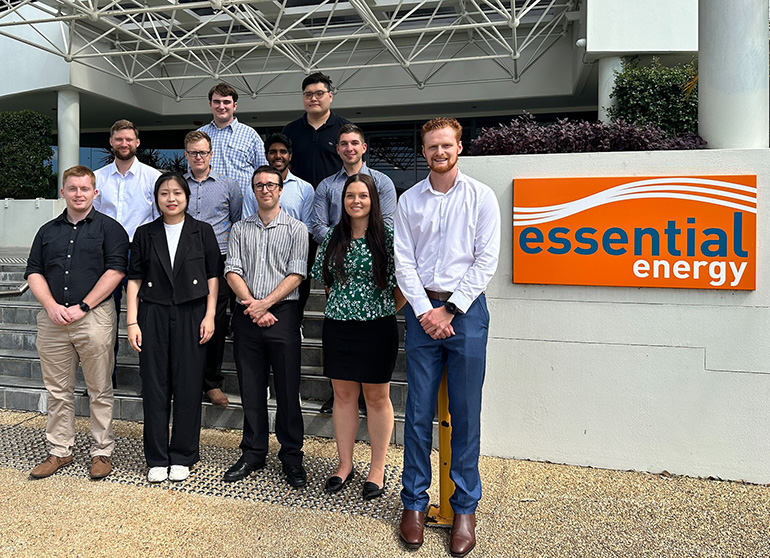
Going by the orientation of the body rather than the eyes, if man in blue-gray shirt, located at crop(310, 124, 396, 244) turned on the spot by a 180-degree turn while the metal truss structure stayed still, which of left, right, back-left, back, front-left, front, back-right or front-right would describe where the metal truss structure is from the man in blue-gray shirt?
front

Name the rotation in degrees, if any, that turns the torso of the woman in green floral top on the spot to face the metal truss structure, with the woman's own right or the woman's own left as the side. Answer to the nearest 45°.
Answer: approximately 180°

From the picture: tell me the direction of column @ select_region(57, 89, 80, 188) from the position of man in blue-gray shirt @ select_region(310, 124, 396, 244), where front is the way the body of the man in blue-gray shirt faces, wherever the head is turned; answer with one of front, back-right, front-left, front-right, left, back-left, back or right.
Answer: back-right

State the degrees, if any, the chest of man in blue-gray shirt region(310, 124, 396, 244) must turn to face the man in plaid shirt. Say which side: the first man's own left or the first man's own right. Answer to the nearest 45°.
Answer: approximately 135° to the first man's own right

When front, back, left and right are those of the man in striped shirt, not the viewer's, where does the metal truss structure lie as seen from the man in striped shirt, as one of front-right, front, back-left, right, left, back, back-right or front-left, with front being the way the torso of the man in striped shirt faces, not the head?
back

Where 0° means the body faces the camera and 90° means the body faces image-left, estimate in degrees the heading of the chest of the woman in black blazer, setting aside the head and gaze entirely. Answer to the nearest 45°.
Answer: approximately 0°

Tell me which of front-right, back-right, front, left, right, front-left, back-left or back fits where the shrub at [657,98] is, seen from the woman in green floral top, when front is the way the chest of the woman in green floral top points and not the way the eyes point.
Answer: back-left

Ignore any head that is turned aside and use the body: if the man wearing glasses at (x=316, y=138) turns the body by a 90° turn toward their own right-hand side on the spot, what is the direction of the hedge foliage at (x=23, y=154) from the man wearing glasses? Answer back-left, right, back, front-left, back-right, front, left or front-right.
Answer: front-right
